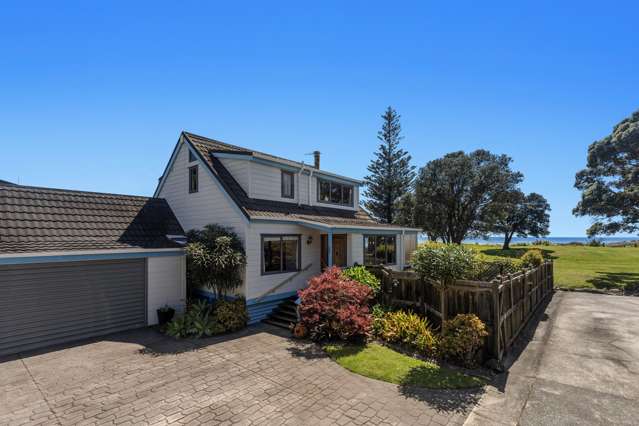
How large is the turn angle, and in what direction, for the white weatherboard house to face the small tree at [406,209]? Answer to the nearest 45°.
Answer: approximately 90° to its left

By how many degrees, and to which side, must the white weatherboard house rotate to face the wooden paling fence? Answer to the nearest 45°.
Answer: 0° — it already faces it

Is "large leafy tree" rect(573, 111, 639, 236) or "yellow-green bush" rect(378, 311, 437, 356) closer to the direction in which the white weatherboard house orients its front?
the yellow-green bush

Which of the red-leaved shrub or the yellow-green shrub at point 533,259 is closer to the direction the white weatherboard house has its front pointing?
the red-leaved shrub

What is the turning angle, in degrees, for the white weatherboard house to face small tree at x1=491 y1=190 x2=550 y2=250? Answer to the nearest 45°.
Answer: approximately 90° to its left

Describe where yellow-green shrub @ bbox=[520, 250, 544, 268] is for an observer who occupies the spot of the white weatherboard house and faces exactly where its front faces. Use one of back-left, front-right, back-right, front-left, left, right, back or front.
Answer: front-left

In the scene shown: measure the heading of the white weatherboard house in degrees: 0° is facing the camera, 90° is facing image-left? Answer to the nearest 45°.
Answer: approximately 315°
